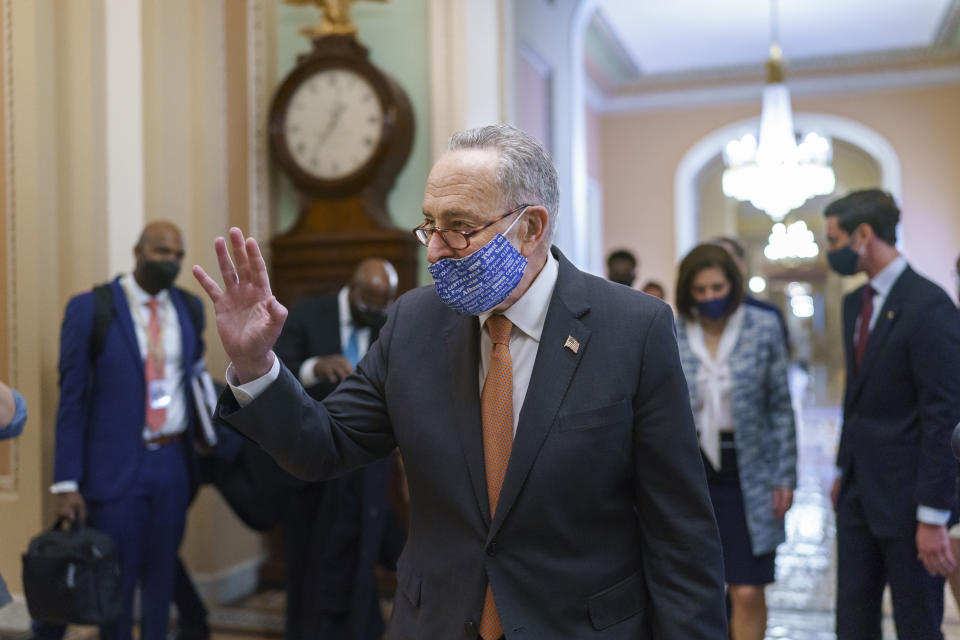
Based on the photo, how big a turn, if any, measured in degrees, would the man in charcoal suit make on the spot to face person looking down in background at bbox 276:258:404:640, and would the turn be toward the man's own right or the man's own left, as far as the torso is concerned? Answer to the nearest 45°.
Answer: approximately 135° to the man's own right

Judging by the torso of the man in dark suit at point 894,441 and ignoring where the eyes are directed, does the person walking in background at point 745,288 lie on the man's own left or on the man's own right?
on the man's own right

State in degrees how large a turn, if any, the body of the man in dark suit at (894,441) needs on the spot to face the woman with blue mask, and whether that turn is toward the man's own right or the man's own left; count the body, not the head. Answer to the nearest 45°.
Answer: approximately 90° to the man's own right

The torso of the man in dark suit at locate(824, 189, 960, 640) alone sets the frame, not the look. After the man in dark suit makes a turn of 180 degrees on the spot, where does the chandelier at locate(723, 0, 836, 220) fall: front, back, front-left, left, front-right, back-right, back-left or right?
front-left

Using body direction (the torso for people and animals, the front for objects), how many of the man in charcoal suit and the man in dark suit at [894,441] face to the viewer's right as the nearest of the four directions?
0

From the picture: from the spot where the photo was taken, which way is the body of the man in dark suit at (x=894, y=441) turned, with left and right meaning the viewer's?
facing the viewer and to the left of the viewer

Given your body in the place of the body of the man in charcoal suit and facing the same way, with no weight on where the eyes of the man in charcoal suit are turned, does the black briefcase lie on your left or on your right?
on your right

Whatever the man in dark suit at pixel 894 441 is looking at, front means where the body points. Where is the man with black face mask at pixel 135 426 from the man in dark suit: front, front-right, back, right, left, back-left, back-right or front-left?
front-right

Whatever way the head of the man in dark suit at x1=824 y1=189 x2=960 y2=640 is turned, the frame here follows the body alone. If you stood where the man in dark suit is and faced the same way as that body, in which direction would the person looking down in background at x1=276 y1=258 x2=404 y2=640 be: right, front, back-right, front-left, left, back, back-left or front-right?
front-right
